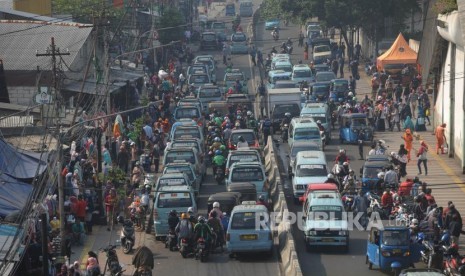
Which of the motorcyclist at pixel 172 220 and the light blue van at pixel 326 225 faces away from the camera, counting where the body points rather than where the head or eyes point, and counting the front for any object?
the motorcyclist

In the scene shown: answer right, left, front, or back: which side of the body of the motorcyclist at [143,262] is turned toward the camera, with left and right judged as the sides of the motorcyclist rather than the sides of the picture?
back

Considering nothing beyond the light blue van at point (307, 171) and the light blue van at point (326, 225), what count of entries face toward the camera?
2

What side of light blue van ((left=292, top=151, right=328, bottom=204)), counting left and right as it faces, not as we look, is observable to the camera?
front

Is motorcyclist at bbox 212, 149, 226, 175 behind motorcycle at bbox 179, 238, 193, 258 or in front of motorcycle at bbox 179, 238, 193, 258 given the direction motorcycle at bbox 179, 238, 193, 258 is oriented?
in front

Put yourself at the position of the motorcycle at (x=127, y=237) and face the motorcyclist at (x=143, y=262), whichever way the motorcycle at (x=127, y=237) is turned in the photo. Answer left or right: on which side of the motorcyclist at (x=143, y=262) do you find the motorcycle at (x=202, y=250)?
left

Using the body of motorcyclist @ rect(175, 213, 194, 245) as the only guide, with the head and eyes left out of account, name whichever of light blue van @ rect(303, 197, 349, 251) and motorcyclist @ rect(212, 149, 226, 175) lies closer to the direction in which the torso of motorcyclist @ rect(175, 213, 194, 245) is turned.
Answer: the motorcyclist

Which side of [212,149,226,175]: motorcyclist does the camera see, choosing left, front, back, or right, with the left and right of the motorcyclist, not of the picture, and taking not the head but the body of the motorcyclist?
back

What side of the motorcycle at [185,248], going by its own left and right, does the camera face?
back

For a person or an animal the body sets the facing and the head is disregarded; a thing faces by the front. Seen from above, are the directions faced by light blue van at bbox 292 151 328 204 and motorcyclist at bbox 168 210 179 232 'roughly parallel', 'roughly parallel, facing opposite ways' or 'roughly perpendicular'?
roughly parallel, facing opposite ways

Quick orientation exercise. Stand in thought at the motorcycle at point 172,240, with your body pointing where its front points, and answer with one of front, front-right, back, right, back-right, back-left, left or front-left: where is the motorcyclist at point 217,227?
right

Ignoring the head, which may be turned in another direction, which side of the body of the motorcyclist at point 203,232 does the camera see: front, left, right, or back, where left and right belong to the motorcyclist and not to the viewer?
back

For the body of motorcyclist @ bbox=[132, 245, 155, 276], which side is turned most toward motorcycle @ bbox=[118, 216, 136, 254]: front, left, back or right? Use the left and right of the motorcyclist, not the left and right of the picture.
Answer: front

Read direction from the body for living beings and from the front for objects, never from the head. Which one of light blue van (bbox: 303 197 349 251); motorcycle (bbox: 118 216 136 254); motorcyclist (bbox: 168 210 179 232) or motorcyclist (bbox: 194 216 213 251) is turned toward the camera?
the light blue van

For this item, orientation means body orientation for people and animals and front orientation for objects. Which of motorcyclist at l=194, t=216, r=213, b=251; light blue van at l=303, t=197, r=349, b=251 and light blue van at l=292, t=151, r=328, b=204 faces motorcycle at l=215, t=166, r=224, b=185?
the motorcyclist

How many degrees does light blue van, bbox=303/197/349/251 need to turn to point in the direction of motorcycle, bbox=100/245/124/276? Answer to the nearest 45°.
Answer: approximately 45° to its right

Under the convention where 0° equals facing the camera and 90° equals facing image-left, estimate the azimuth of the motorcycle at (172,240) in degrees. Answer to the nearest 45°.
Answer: approximately 180°

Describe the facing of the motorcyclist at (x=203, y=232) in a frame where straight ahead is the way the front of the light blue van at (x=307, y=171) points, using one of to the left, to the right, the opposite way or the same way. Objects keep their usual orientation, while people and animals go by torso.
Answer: the opposite way
